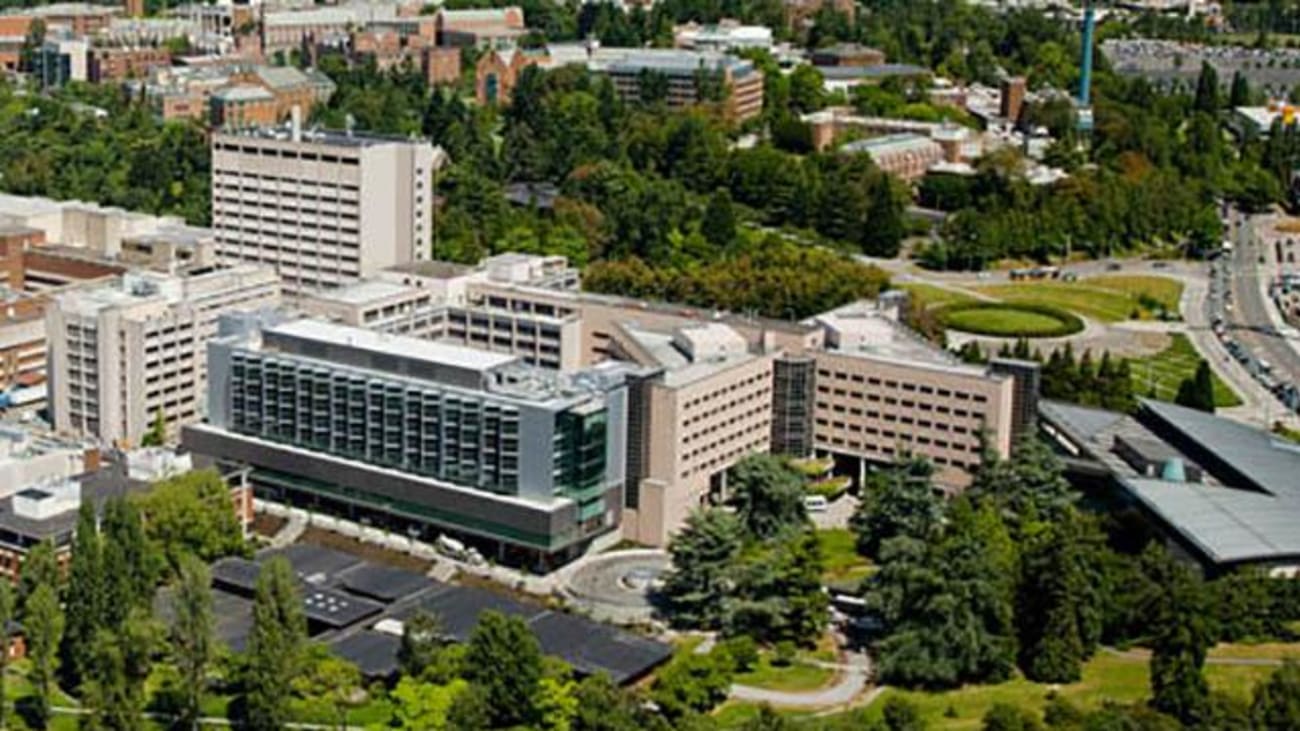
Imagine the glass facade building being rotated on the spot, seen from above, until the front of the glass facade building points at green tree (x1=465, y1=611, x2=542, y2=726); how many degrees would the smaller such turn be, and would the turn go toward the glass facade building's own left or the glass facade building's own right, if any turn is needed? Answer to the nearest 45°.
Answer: approximately 45° to the glass facade building's own left

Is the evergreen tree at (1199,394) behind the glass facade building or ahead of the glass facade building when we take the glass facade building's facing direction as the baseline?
behind

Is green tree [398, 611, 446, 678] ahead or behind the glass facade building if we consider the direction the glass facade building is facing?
ahead

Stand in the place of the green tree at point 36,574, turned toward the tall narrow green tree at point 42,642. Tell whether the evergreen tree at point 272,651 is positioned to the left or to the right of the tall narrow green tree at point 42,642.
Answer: left

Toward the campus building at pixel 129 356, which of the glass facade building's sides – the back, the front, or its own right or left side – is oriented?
right

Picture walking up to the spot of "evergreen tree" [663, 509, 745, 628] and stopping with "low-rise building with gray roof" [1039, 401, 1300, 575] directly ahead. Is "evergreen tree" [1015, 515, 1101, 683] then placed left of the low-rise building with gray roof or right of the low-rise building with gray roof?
right

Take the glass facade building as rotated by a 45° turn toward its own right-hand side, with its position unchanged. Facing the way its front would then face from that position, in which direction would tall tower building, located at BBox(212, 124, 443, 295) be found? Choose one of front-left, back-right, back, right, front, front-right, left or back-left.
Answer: right

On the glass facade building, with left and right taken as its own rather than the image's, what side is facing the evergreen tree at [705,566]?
left

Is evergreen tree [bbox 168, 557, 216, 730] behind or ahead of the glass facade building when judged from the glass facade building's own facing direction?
ahead

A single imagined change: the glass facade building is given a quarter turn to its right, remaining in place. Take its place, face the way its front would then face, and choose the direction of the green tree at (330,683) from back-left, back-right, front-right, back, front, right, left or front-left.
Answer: back-left

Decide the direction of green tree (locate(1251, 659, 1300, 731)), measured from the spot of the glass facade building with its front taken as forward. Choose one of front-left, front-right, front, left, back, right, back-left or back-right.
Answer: left

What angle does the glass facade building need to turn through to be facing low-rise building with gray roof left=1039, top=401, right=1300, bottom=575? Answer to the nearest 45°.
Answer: approximately 135° to its left

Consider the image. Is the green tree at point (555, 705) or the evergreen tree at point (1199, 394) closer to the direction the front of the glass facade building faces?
the green tree

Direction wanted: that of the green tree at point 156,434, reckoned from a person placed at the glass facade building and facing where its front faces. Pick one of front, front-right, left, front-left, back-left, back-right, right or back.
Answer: right

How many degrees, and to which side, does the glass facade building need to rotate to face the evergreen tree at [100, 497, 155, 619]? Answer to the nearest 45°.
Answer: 0° — it already faces it

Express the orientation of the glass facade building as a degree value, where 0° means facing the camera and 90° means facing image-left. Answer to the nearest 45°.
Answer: approximately 45°
